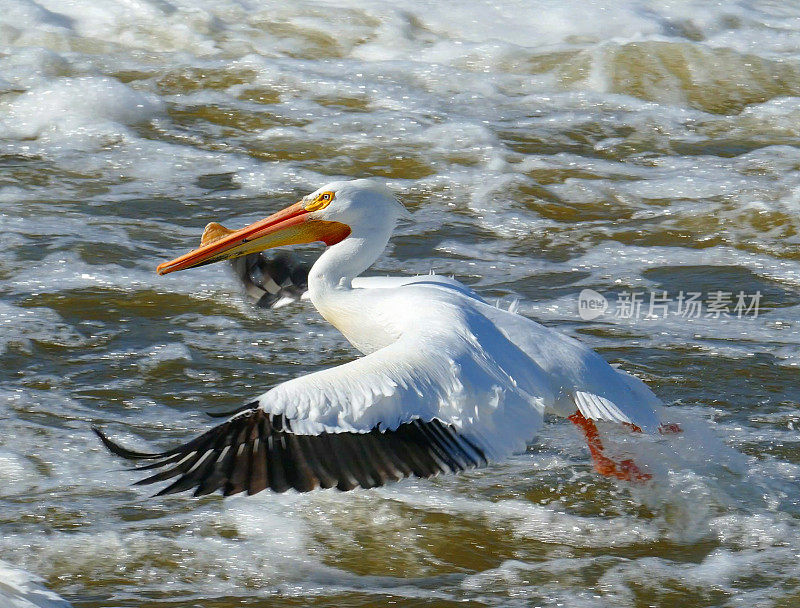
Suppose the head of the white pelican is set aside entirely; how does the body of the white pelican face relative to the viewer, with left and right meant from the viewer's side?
facing to the left of the viewer
